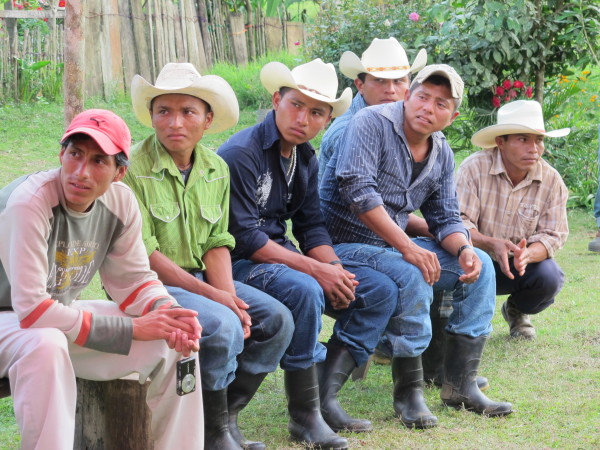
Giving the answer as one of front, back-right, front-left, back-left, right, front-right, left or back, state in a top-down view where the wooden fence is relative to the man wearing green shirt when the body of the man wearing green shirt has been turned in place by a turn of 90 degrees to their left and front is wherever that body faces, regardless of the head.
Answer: front-left

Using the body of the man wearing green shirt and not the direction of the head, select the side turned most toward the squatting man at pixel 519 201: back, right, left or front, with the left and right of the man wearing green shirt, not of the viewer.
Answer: left

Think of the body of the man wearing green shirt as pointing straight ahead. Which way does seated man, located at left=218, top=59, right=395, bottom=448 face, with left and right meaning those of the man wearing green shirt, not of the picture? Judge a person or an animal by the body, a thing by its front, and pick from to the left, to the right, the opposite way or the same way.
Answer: the same way

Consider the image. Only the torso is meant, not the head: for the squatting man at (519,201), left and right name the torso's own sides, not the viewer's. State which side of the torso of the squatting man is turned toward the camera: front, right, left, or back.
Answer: front

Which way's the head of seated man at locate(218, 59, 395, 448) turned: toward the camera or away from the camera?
toward the camera

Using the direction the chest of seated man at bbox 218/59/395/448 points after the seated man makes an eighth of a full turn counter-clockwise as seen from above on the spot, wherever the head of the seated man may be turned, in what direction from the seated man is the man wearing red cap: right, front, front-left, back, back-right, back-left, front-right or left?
back-right

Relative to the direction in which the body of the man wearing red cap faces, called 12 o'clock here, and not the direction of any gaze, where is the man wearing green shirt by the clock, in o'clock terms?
The man wearing green shirt is roughly at 9 o'clock from the man wearing red cap.

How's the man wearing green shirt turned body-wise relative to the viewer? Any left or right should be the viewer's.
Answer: facing the viewer and to the right of the viewer

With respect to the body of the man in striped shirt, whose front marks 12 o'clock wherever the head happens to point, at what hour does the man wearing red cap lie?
The man wearing red cap is roughly at 3 o'clock from the man in striped shirt.

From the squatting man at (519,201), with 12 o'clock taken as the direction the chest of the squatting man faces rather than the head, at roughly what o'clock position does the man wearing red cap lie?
The man wearing red cap is roughly at 1 o'clock from the squatting man.

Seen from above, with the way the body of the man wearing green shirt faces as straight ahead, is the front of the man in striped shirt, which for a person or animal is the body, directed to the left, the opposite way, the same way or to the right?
the same way

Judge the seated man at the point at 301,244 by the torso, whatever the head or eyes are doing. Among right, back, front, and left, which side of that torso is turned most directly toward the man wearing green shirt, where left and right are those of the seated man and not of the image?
right

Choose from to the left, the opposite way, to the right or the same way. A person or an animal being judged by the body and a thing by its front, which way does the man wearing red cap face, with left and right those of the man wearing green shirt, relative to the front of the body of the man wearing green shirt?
the same way
